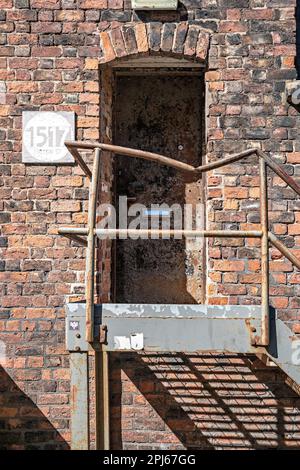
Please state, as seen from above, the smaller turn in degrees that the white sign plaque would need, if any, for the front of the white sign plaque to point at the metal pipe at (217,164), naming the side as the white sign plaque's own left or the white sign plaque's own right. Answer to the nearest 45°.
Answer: approximately 45° to the white sign plaque's own left

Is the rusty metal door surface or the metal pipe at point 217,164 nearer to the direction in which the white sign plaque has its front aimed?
the metal pipe

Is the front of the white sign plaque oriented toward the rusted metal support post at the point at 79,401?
yes

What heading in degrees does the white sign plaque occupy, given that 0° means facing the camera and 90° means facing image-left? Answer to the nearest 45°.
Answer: approximately 0°

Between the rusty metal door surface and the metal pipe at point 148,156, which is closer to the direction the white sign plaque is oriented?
the metal pipe
